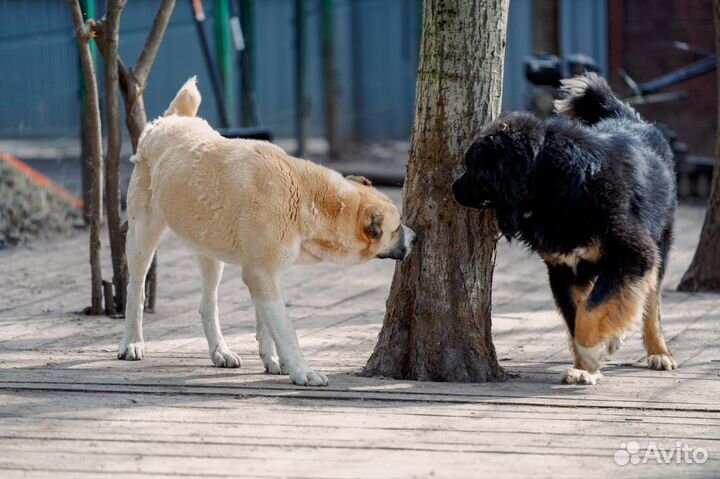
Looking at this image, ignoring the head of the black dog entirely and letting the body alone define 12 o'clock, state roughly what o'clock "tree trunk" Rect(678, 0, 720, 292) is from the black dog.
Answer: The tree trunk is roughly at 5 o'clock from the black dog.

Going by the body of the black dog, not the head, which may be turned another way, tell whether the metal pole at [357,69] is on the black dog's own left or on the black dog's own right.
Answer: on the black dog's own right

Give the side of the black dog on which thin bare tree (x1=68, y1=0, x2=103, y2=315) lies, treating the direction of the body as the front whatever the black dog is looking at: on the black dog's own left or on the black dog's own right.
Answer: on the black dog's own right

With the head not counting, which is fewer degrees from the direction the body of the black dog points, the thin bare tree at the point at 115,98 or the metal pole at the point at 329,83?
the thin bare tree

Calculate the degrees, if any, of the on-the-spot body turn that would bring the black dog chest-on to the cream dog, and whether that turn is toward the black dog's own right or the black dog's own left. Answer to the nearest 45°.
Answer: approximately 45° to the black dog's own right

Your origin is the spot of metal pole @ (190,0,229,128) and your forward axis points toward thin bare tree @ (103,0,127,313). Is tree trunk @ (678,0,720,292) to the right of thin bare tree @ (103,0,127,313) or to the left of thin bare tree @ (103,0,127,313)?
left

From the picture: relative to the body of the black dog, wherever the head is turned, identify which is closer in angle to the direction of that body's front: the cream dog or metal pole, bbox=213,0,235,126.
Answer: the cream dog
